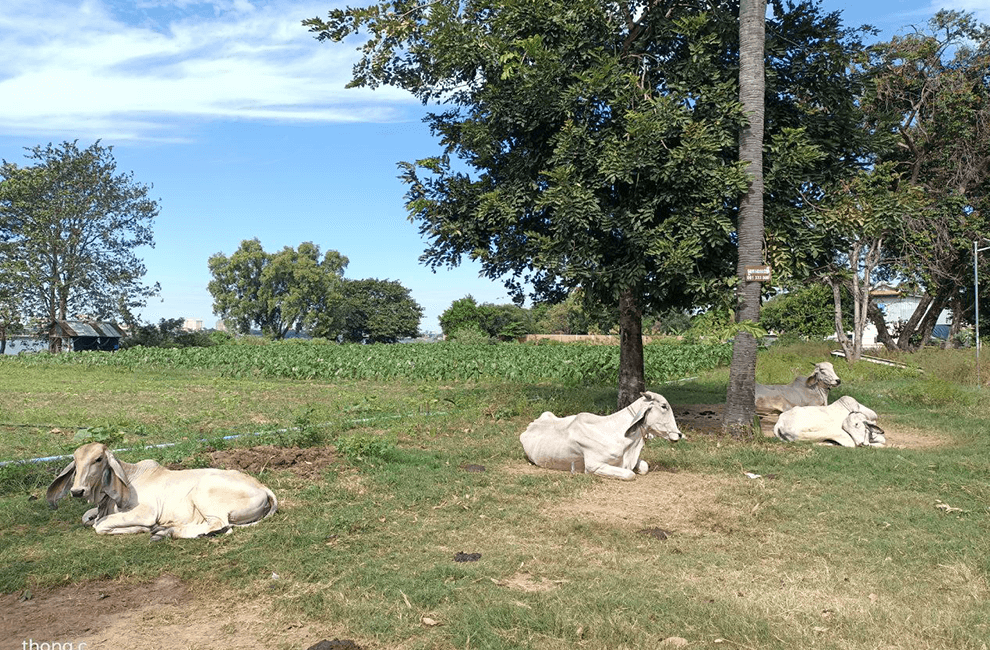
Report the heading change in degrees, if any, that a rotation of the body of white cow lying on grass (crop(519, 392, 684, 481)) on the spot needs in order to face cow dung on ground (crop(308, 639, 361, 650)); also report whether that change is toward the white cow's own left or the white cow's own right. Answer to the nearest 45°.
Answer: approximately 90° to the white cow's own right

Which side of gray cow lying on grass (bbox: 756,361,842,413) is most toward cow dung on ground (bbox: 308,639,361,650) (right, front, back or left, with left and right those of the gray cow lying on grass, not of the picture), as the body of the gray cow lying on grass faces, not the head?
right

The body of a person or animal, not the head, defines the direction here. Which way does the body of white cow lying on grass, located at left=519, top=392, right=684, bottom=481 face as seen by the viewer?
to the viewer's right

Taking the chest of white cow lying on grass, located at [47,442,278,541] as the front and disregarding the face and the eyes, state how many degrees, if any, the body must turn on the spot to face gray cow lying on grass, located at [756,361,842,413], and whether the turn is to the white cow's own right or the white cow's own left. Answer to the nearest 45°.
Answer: approximately 180°

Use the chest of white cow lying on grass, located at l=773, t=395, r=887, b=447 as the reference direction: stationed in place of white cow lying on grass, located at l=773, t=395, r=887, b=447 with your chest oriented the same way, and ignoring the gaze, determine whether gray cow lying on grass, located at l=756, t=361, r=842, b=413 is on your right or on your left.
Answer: on your left

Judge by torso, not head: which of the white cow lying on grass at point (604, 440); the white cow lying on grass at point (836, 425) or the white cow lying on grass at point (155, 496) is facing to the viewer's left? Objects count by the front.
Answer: the white cow lying on grass at point (155, 496)

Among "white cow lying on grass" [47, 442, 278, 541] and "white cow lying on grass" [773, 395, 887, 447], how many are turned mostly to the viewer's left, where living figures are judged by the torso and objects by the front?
1

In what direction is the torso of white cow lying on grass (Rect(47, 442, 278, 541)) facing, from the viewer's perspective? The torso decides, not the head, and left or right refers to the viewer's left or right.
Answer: facing to the left of the viewer

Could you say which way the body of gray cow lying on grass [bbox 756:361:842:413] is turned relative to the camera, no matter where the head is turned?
to the viewer's right

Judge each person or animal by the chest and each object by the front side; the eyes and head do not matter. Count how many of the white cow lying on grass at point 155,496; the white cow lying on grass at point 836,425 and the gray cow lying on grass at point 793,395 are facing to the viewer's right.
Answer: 2

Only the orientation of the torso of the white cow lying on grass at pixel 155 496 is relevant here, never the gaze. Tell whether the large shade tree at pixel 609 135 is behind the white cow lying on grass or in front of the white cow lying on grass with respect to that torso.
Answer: behind

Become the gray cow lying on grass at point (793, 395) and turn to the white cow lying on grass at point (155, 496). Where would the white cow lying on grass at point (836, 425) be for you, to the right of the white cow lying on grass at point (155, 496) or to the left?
left

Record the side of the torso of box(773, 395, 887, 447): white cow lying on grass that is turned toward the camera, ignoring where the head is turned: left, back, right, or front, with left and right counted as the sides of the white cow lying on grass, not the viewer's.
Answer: right
